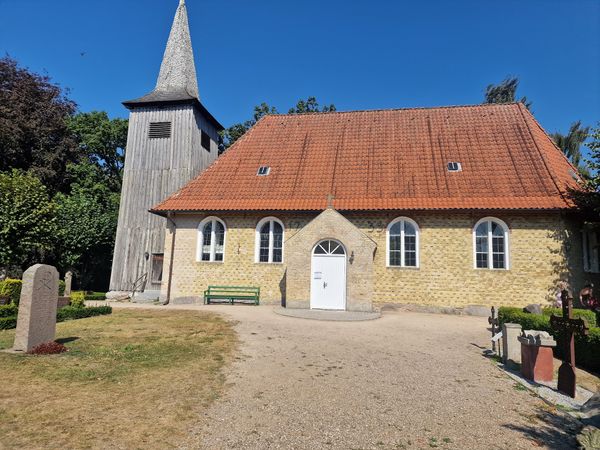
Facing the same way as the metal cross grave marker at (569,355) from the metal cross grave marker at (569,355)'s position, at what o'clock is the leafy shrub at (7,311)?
The leafy shrub is roughly at 1 o'clock from the metal cross grave marker.

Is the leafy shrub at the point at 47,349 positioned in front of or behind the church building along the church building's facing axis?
in front

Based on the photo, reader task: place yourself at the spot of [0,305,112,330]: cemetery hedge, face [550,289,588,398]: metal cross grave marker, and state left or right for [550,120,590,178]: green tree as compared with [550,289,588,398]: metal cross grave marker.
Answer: left

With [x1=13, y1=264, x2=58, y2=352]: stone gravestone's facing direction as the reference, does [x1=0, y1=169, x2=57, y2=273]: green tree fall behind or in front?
behind

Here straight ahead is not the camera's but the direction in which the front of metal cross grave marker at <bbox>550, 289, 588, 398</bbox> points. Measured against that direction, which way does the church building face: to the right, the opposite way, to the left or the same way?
to the left

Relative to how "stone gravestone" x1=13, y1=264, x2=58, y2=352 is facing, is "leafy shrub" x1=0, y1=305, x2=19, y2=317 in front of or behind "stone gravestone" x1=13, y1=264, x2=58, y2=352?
behind

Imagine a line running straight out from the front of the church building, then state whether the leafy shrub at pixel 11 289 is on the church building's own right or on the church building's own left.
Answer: on the church building's own right

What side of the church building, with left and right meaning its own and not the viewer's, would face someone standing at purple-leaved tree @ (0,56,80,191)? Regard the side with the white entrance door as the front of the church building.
right

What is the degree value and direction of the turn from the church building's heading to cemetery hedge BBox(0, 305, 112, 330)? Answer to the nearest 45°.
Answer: approximately 45° to its right

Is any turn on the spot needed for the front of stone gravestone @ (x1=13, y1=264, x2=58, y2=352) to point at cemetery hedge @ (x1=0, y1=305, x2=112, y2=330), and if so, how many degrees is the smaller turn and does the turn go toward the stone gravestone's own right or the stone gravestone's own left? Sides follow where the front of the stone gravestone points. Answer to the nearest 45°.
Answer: approximately 135° to the stone gravestone's own left

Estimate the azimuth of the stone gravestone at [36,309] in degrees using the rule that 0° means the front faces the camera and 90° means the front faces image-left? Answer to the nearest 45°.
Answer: approximately 315°

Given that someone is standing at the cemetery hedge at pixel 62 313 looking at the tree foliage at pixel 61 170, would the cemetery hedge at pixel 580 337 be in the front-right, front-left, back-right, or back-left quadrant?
back-right
